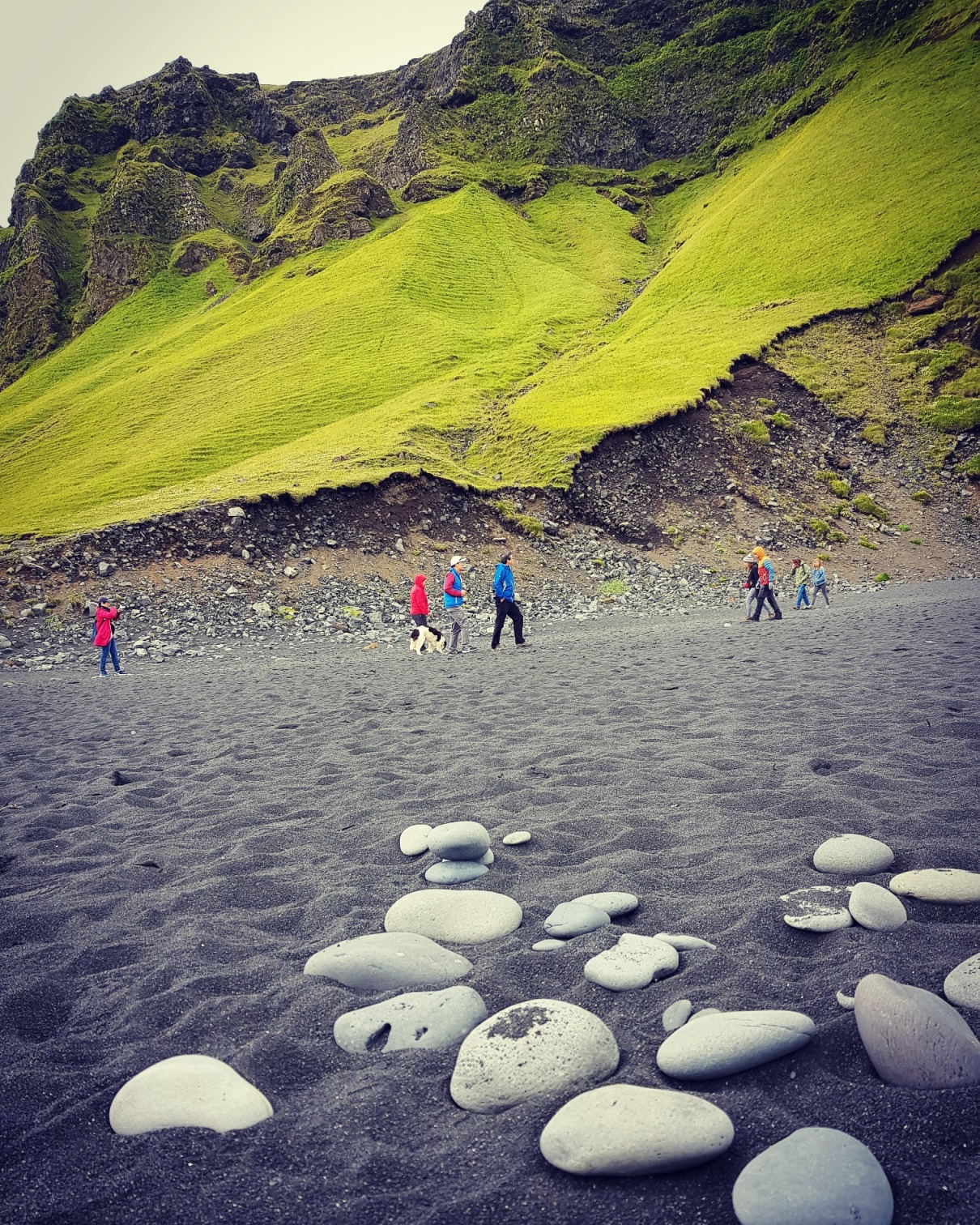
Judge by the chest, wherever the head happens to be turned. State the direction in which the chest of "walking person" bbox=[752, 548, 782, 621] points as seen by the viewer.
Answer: to the viewer's left

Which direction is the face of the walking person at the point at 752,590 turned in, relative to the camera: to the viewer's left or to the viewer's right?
to the viewer's left

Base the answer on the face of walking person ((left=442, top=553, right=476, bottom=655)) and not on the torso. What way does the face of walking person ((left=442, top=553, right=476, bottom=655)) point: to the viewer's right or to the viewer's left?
to the viewer's right

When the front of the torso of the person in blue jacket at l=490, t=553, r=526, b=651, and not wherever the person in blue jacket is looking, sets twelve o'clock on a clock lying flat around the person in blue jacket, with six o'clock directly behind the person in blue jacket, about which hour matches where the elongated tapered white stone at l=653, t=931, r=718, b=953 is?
The elongated tapered white stone is roughly at 3 o'clock from the person in blue jacket.

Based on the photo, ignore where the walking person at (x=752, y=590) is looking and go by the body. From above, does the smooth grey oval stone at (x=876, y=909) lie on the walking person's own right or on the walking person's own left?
on the walking person's own left

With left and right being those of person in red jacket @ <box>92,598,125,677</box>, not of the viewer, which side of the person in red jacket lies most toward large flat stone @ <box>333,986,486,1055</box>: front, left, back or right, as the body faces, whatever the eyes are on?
right

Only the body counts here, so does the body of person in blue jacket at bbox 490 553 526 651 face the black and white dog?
no

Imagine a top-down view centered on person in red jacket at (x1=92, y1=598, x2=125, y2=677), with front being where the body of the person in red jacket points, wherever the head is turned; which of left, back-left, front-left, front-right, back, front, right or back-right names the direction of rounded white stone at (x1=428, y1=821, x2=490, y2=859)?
right

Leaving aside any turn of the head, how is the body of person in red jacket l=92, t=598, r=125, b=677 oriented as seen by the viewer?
to the viewer's right

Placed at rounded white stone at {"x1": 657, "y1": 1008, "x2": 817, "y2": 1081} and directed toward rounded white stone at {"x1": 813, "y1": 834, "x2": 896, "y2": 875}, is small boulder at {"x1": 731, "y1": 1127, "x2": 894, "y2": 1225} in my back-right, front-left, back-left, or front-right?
back-right

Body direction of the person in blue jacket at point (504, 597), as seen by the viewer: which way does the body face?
to the viewer's right

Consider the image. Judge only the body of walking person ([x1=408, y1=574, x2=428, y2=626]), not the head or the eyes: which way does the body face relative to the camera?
to the viewer's right
